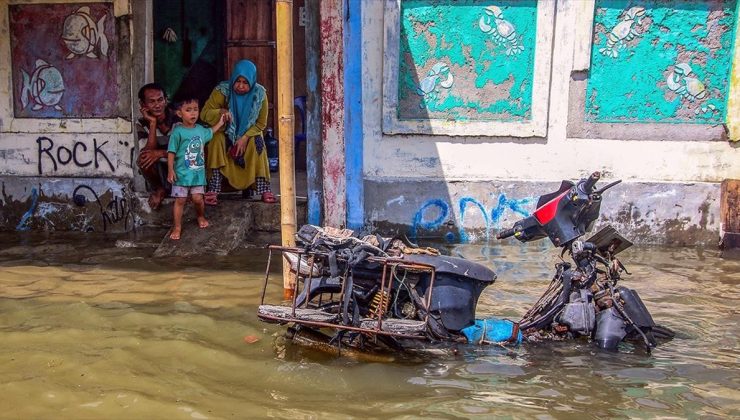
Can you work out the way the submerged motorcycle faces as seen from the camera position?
facing to the right of the viewer

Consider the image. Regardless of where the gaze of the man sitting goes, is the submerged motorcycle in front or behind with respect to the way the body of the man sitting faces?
in front

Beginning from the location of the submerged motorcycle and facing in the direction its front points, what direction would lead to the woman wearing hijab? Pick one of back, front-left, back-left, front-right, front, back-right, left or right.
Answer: back-left

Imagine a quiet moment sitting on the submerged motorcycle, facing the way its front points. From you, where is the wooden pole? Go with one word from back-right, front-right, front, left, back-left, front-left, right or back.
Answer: back-left

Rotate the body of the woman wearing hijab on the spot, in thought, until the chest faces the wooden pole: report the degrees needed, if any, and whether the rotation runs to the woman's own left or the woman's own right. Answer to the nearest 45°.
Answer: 0° — they already face it

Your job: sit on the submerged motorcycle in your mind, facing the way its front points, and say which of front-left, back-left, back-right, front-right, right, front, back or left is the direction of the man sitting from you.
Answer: back-left

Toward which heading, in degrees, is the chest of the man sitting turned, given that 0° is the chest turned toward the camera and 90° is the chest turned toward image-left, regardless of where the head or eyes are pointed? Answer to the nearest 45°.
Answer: approximately 0°

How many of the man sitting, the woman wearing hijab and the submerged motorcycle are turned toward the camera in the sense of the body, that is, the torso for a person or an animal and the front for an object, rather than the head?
2

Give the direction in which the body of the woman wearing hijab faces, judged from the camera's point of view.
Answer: toward the camera

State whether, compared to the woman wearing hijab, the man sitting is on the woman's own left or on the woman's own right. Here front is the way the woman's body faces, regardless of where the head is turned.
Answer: on the woman's own right
